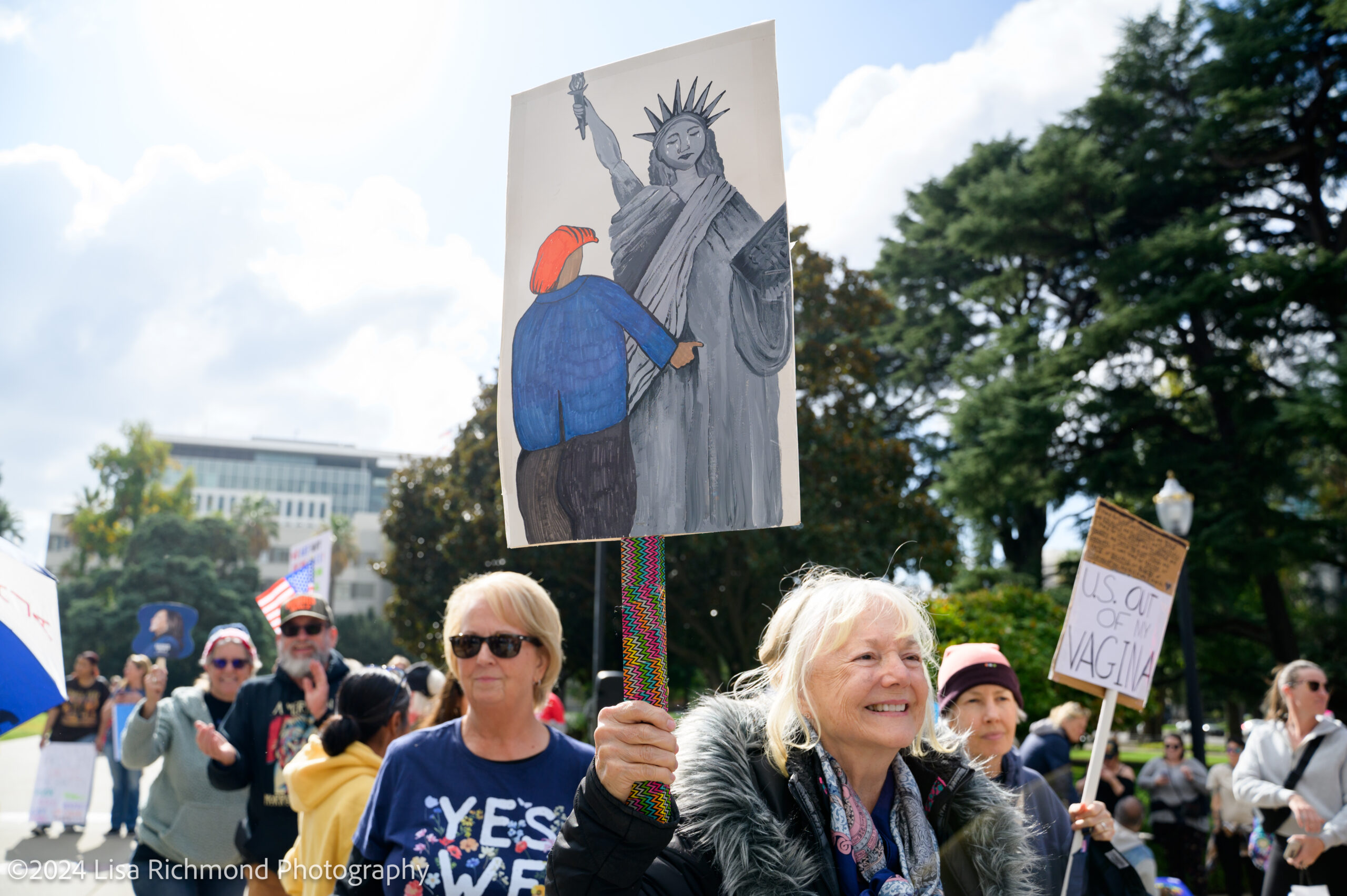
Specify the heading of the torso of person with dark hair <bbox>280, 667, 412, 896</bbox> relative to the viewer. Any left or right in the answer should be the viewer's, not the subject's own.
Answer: facing away from the viewer and to the right of the viewer

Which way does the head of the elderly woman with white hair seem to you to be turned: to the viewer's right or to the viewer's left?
to the viewer's right

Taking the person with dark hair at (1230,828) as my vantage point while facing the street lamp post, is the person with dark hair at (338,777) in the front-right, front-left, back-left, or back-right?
back-left

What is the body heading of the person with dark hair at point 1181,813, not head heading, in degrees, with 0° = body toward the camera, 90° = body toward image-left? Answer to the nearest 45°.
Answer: approximately 0°

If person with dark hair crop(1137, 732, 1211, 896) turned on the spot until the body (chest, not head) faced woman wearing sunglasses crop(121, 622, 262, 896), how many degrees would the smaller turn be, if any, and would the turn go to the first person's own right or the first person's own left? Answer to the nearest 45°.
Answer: approximately 45° to the first person's own right

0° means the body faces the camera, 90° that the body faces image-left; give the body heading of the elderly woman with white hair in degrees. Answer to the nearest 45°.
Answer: approximately 315°

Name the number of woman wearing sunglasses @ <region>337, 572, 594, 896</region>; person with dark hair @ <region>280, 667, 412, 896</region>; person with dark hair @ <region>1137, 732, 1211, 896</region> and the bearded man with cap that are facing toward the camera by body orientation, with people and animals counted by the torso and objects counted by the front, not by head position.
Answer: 3

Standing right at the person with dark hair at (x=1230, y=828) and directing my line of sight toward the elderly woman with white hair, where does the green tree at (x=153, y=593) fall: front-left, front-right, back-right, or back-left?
back-right
